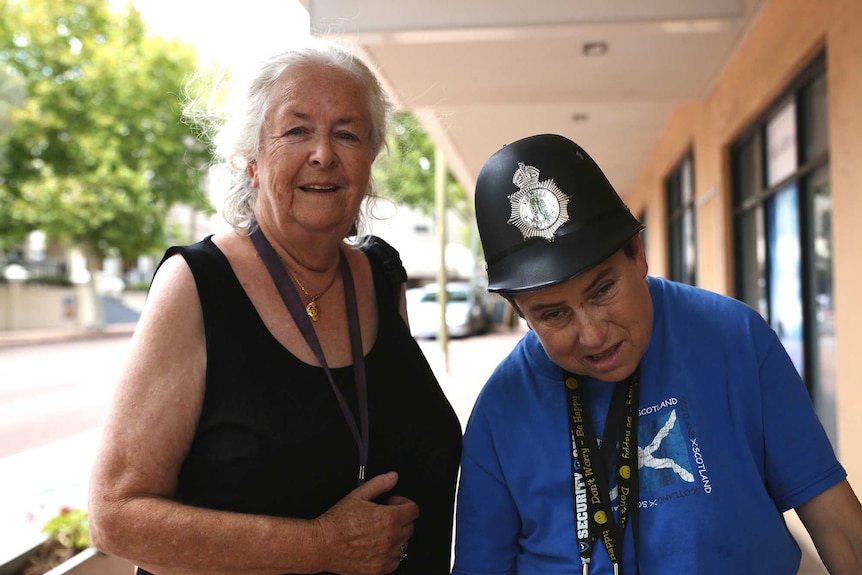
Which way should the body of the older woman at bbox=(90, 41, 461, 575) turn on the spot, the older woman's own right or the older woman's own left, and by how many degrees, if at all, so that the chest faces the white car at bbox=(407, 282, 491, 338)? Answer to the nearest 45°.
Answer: approximately 135° to the older woman's own left

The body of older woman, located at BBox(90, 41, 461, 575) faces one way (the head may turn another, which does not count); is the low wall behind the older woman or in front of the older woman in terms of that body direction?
behind

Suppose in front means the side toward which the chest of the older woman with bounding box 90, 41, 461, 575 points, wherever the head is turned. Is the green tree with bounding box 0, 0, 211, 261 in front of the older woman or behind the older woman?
behind

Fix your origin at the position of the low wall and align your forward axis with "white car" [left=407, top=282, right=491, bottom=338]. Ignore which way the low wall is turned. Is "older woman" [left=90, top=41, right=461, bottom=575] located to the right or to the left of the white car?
right

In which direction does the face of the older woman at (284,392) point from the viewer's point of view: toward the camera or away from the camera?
toward the camera
